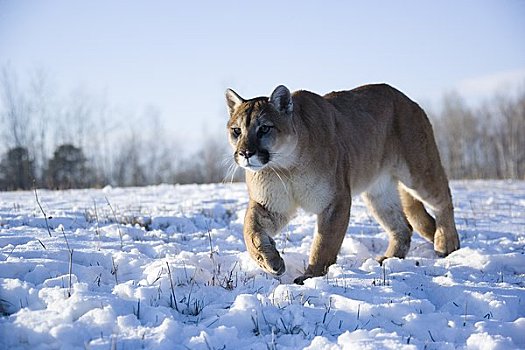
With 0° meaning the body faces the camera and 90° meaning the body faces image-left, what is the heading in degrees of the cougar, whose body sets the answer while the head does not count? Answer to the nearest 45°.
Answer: approximately 45°
